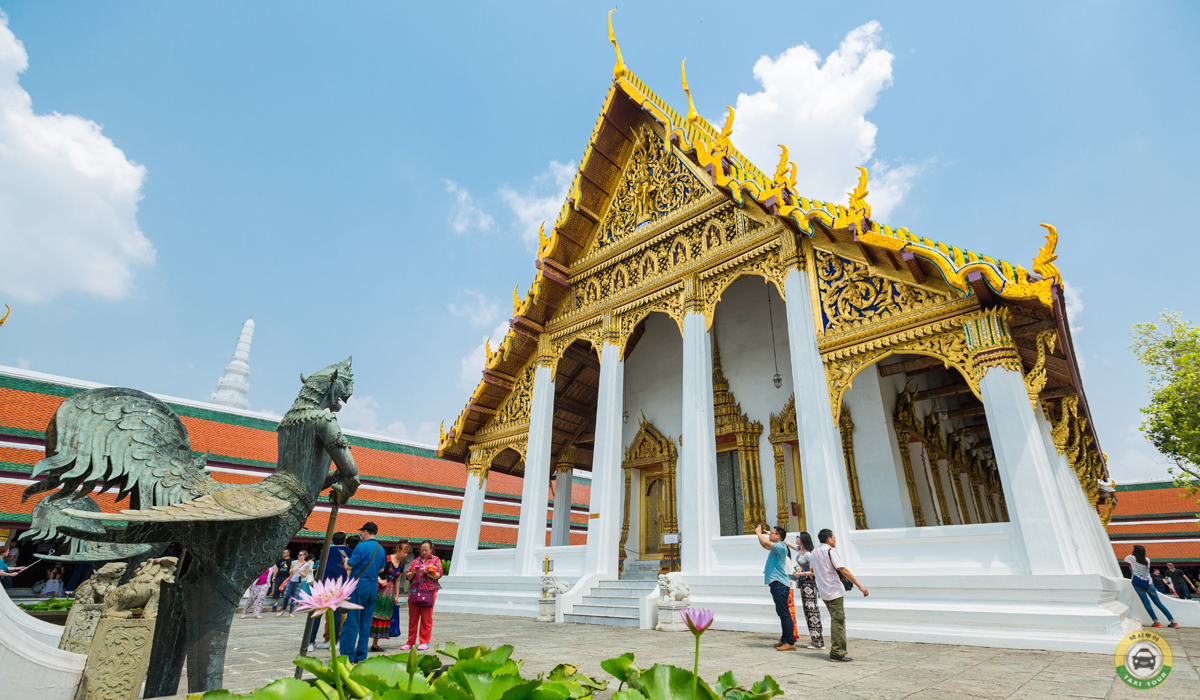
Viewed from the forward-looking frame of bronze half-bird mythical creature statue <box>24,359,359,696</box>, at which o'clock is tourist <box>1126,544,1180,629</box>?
The tourist is roughly at 12 o'clock from the bronze half-bird mythical creature statue.

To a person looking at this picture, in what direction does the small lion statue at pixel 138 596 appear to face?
facing to the right of the viewer

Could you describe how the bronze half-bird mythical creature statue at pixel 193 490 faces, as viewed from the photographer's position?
facing to the right of the viewer

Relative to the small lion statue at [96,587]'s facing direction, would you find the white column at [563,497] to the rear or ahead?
ahead

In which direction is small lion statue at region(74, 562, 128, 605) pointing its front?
to the viewer's right

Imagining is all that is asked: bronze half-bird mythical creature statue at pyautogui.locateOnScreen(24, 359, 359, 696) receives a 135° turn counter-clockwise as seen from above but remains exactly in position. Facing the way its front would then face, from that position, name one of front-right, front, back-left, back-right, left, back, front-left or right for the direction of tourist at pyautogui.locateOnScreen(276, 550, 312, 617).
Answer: front-right

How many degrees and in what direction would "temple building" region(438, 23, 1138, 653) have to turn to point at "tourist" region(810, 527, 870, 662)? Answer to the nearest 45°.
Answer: approximately 45° to its left

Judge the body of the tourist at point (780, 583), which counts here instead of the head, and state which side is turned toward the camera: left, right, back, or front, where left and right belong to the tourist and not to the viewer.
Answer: left

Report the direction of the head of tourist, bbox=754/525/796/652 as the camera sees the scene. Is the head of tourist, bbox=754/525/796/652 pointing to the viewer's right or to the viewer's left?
to the viewer's left

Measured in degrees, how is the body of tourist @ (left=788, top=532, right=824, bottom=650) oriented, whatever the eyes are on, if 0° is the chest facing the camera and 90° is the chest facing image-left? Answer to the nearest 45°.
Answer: approximately 90°

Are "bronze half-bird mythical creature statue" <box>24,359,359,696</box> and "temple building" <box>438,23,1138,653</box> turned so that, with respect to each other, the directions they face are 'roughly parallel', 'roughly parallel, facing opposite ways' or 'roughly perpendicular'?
roughly parallel, facing opposite ways

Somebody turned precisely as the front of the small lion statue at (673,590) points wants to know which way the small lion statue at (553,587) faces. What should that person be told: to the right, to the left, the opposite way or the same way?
the same way
